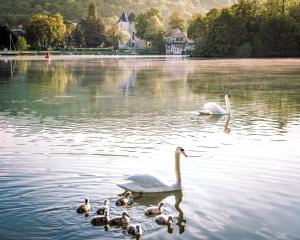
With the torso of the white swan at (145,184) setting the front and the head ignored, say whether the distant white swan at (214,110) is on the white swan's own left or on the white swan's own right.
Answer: on the white swan's own left

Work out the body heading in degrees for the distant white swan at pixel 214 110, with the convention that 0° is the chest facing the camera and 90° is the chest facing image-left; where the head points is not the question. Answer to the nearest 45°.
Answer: approximately 270°

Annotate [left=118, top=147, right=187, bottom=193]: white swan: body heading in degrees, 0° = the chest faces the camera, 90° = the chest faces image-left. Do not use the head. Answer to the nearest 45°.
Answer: approximately 270°

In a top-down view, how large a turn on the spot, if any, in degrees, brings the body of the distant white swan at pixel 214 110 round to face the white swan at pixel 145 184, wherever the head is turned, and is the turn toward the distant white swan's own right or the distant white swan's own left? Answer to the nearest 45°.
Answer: approximately 90° to the distant white swan's own right

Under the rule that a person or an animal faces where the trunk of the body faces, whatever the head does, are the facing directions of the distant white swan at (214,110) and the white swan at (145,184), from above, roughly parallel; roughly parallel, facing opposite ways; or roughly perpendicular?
roughly parallel

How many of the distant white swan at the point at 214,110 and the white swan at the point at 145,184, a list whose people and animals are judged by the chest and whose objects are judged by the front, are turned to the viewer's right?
2
